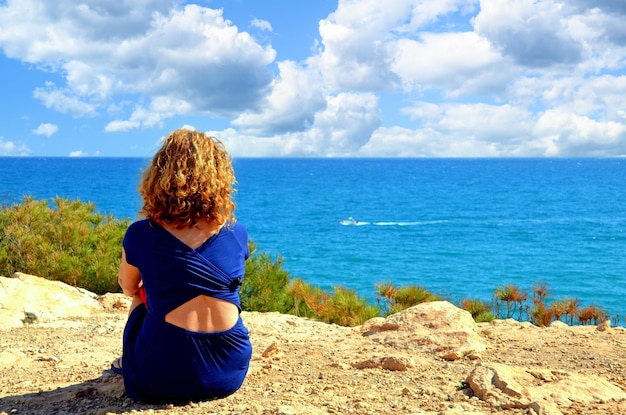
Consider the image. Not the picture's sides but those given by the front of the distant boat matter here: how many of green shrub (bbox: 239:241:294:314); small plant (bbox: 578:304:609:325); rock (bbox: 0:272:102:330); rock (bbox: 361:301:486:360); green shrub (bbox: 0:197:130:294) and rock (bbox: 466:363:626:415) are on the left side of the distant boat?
6

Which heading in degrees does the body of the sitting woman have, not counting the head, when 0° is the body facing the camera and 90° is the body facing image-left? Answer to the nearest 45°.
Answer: approximately 135°

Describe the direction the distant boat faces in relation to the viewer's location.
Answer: facing to the left of the viewer

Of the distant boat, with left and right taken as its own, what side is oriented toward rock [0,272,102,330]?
left

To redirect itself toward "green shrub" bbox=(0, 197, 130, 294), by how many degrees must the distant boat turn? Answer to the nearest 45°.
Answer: approximately 90° to its left

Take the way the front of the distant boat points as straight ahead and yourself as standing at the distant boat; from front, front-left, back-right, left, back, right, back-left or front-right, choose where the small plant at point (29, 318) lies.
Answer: left

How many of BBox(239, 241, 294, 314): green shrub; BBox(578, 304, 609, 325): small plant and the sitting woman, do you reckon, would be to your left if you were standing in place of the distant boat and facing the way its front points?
3

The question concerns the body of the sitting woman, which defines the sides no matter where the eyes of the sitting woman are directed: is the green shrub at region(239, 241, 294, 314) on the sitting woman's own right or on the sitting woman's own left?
on the sitting woman's own right

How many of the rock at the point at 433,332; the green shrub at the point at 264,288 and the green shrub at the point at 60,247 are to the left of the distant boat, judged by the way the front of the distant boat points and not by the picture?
3

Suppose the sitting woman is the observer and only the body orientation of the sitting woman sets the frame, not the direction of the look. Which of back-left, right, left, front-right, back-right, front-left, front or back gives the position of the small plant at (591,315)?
right

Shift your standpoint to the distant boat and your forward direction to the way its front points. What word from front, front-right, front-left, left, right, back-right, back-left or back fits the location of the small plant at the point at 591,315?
left

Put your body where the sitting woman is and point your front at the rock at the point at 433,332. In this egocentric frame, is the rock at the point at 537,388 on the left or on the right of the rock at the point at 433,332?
right

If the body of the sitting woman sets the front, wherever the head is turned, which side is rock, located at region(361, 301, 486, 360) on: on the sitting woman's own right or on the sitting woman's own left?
on the sitting woman's own right

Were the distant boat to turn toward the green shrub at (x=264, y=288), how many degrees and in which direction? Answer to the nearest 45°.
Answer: approximately 90° to its left

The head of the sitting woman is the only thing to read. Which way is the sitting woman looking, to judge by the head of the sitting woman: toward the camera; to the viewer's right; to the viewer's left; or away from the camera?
away from the camera

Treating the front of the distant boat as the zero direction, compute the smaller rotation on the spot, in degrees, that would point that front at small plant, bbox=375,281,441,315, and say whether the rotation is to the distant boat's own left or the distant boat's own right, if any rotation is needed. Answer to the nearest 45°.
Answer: approximately 90° to the distant boat's own left
